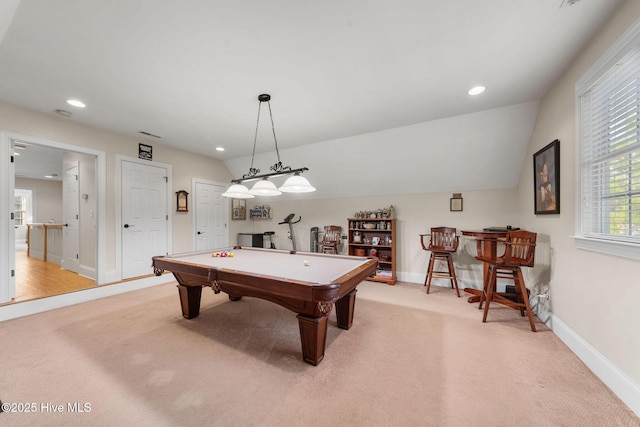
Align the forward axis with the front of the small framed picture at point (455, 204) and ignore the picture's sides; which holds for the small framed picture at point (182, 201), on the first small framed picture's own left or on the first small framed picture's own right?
on the first small framed picture's own right

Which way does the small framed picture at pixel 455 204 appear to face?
toward the camera

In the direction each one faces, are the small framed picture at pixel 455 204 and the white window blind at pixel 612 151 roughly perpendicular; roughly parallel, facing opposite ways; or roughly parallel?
roughly perpendicular

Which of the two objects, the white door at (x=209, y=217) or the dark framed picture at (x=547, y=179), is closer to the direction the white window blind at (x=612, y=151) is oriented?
the white door

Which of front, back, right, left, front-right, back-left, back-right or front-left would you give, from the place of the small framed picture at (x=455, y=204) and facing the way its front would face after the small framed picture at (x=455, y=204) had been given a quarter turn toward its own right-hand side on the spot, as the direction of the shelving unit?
front

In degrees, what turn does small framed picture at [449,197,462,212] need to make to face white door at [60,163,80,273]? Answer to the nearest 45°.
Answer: approximately 45° to its right

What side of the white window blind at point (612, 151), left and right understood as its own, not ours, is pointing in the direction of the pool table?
front

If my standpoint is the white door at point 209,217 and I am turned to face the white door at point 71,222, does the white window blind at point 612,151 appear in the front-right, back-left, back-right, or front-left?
back-left

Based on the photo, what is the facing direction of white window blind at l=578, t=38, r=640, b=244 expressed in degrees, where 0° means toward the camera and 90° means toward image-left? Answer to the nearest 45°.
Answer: approximately 45°

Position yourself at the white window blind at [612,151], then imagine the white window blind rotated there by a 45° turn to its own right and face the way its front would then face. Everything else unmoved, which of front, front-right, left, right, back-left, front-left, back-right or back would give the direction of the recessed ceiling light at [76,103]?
front-left

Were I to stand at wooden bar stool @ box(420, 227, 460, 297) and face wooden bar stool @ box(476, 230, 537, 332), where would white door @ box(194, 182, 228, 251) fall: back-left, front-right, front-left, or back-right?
back-right

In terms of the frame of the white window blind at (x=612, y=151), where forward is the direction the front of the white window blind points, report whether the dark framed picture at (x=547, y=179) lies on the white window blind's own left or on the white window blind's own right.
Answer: on the white window blind's own right

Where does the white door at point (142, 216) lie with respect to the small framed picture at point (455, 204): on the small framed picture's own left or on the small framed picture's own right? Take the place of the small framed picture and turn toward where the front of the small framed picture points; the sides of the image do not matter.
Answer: on the small framed picture's own right

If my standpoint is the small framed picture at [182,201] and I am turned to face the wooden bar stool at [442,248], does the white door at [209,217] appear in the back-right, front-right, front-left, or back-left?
front-left

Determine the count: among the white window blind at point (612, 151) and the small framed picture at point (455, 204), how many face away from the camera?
0

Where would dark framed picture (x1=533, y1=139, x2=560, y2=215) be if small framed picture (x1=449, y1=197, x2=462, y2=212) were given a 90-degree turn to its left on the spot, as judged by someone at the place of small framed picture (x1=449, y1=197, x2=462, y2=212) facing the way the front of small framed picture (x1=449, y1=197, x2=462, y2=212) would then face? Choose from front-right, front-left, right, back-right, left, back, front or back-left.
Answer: front-right
